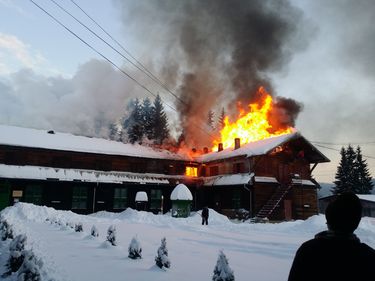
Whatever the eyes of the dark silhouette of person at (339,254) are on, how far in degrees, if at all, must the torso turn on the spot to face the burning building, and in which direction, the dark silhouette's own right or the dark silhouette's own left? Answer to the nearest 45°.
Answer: approximately 45° to the dark silhouette's own left

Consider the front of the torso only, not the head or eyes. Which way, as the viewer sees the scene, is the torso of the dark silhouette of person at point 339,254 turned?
away from the camera

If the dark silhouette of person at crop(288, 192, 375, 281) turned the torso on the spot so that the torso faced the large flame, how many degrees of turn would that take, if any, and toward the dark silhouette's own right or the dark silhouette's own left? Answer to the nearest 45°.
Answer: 0° — they already face it

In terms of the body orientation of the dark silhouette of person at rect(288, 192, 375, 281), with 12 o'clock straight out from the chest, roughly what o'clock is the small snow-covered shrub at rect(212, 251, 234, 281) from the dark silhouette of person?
The small snow-covered shrub is roughly at 11 o'clock from the dark silhouette of person.

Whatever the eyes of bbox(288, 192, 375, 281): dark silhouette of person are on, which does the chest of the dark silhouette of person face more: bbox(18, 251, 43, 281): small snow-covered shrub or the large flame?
the large flame

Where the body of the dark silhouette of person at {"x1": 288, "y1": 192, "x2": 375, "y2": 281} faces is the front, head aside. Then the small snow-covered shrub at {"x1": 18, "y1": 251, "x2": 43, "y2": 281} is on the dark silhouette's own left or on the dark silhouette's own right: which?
on the dark silhouette's own left
